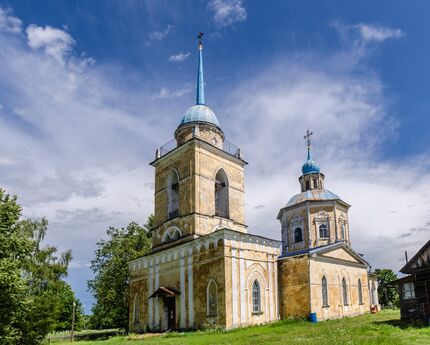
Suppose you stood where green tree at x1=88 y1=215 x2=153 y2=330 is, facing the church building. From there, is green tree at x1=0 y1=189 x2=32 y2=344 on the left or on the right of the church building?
right

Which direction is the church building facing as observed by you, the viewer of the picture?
facing the viewer and to the left of the viewer

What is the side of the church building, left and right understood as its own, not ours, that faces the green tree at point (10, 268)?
front

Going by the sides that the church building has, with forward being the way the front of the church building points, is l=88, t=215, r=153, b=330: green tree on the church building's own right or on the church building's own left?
on the church building's own right

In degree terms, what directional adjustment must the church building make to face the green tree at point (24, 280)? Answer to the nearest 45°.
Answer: approximately 45° to its right
